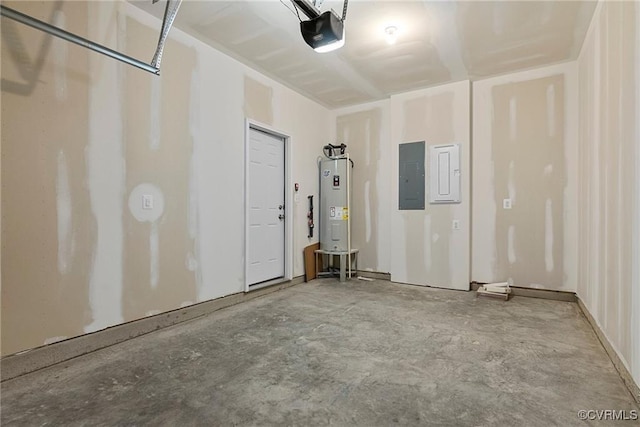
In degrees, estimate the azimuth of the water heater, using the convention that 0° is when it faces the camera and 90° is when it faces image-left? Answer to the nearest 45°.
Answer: approximately 0°

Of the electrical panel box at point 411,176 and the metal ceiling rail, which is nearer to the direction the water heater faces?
the metal ceiling rail

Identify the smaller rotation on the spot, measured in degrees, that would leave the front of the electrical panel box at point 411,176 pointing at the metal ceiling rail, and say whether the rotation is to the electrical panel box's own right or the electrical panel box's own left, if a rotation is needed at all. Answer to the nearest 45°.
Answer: approximately 45° to the electrical panel box's own right

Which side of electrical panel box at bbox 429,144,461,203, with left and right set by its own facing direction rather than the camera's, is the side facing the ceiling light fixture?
front

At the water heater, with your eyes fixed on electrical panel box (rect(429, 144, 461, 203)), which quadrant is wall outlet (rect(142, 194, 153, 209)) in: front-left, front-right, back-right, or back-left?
back-right

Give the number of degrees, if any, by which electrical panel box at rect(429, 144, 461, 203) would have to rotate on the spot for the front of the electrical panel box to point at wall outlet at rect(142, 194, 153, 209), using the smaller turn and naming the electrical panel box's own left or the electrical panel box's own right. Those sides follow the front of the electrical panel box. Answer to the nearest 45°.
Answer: approximately 45° to the electrical panel box's own right

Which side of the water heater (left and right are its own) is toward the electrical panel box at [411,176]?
left

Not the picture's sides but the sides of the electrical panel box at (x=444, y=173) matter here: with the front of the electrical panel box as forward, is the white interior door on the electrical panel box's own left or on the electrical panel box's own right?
on the electrical panel box's own right

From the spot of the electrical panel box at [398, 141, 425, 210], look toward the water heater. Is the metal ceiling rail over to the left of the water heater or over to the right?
left

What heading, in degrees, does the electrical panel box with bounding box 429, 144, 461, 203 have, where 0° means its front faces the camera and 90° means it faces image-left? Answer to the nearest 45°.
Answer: approximately 0°
